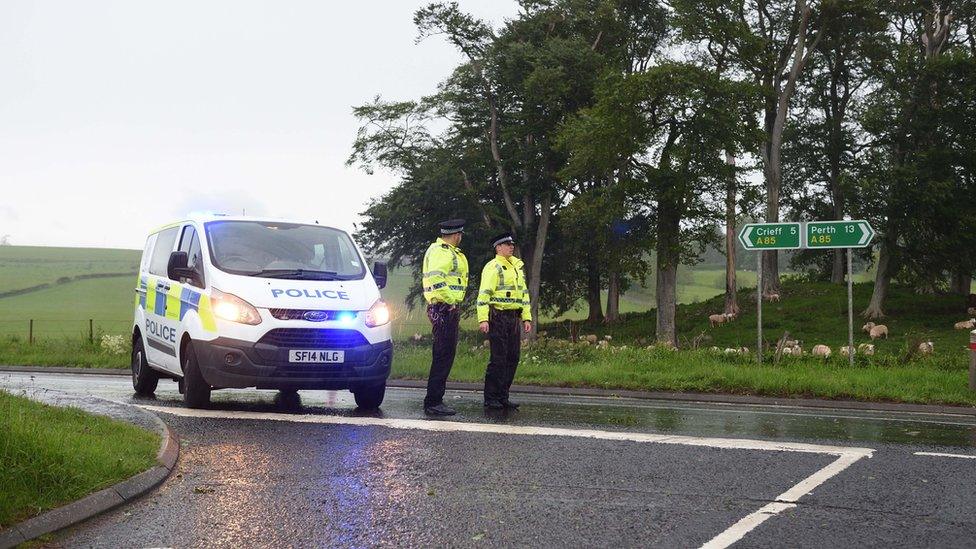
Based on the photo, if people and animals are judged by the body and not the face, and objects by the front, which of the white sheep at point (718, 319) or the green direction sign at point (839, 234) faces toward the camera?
the green direction sign

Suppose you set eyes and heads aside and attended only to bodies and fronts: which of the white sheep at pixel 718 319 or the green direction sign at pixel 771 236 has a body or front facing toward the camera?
the green direction sign

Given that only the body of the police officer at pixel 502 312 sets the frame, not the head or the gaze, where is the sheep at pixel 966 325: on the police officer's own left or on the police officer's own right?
on the police officer's own left

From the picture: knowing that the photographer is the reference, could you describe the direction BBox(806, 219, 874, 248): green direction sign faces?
facing the viewer

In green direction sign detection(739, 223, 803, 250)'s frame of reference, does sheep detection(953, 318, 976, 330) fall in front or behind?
behind

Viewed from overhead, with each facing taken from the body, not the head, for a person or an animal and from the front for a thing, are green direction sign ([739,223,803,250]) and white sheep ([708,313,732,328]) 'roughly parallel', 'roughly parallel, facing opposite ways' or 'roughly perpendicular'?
roughly perpendicular

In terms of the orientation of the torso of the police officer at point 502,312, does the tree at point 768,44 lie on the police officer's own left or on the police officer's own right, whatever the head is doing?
on the police officer's own left

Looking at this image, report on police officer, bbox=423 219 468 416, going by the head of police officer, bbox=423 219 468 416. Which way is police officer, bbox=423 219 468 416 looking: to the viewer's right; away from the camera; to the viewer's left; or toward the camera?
to the viewer's right

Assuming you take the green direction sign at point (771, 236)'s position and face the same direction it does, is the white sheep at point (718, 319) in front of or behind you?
behind

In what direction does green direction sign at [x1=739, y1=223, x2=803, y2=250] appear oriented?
toward the camera

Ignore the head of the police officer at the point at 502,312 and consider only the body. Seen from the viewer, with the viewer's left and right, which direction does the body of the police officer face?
facing the viewer and to the right of the viewer

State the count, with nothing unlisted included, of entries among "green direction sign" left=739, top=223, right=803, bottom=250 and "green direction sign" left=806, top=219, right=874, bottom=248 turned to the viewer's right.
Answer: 0

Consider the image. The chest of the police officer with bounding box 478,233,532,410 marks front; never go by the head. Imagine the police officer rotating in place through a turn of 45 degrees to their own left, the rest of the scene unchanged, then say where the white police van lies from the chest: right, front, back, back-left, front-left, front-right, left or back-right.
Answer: back

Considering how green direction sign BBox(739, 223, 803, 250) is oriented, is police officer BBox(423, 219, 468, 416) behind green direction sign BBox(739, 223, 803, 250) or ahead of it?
ahead

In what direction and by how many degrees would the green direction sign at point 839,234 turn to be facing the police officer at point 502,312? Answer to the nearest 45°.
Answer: approximately 45° to its right
